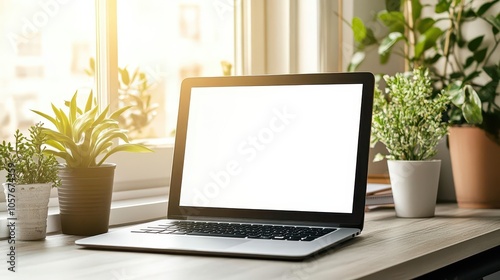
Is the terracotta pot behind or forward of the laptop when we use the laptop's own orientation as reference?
behind

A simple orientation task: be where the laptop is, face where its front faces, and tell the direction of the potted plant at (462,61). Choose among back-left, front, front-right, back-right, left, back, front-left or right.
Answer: back

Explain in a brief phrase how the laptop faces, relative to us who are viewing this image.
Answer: facing the viewer and to the left of the viewer

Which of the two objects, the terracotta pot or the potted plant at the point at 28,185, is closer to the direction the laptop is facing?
the potted plant
